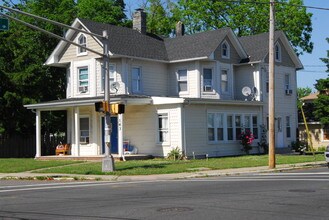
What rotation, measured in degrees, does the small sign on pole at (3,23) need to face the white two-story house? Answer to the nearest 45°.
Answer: approximately 135° to its left

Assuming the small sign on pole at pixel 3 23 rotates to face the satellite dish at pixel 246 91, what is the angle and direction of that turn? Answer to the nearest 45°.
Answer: approximately 135° to its left

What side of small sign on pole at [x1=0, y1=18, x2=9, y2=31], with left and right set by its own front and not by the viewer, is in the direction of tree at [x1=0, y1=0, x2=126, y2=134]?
back

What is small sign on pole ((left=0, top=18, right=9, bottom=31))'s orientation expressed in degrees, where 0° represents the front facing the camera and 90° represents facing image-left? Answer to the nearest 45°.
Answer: approximately 0°

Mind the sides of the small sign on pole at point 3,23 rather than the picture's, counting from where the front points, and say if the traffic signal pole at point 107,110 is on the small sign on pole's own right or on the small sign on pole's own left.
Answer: on the small sign on pole's own left

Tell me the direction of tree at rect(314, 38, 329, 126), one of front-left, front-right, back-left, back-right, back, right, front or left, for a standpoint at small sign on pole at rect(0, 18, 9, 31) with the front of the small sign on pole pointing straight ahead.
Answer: back-left

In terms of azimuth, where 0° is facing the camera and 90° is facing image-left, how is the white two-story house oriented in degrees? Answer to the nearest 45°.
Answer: approximately 45°

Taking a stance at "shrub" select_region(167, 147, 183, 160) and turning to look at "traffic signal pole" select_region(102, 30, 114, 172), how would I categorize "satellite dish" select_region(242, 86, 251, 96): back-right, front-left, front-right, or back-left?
back-left
